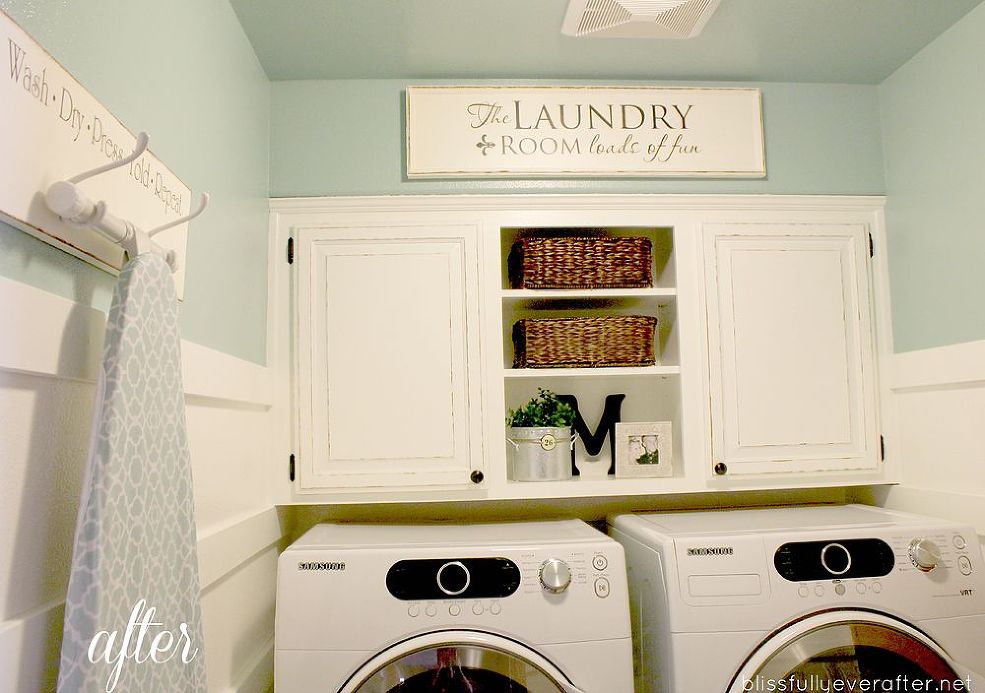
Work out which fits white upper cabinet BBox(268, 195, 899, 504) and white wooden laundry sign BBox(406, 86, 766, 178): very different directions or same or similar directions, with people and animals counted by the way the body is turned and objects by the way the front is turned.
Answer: same or similar directions

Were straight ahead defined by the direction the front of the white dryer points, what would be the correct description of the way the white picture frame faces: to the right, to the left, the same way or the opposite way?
the same way

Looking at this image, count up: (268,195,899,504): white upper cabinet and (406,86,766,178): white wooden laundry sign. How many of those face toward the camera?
2

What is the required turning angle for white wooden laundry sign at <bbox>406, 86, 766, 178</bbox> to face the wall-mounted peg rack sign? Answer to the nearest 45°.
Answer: approximately 45° to its right

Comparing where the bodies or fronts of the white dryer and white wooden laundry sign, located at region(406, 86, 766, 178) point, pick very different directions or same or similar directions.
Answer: same or similar directions

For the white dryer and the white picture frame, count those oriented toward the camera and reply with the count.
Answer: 2

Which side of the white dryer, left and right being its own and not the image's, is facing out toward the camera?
front

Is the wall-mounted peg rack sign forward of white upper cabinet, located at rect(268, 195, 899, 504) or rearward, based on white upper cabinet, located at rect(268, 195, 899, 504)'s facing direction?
forward

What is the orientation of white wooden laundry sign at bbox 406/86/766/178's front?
toward the camera

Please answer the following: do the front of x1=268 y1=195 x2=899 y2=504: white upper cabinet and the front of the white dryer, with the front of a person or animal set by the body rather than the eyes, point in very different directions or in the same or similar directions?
same or similar directions

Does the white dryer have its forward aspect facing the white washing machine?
no

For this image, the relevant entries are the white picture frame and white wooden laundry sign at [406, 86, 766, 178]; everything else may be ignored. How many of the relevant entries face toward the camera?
2

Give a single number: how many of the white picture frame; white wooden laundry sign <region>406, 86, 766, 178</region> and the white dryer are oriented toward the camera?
3

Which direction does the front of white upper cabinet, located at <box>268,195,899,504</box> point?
toward the camera
